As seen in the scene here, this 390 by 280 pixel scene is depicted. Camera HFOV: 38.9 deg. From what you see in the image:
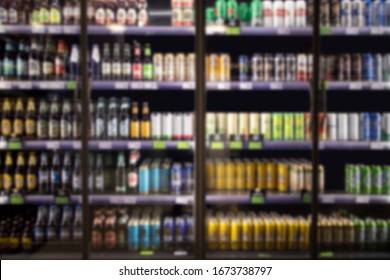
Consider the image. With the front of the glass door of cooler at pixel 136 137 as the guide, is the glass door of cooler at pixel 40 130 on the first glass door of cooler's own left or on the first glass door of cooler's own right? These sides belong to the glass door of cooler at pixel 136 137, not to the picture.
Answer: on the first glass door of cooler's own right

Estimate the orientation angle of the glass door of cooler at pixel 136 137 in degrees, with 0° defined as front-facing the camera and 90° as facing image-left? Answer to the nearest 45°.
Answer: approximately 0°

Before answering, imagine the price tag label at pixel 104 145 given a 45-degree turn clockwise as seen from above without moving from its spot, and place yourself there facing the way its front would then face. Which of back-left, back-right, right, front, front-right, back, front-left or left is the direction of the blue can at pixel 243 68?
back-left
